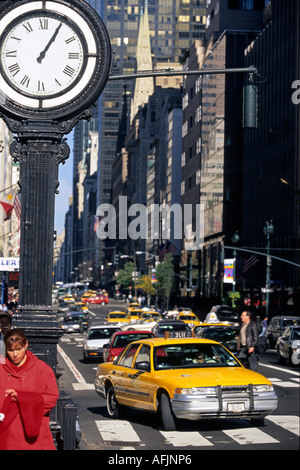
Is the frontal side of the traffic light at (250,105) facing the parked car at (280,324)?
yes

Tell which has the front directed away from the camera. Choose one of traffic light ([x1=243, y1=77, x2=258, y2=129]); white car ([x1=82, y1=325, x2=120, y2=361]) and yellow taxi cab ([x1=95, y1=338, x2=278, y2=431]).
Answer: the traffic light

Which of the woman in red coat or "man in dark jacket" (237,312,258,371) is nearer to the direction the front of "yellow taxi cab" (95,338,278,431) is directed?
the woman in red coat

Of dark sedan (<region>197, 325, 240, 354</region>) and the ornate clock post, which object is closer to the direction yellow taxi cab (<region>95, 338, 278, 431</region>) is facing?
the ornate clock post

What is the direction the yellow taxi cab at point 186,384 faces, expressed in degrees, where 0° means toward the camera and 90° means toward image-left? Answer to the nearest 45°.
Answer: approximately 315°

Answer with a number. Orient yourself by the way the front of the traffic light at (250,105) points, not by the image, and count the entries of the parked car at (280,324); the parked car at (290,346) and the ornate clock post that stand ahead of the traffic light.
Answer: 2

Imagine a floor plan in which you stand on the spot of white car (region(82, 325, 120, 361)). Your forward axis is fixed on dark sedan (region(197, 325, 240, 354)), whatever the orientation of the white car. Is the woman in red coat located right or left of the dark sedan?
right

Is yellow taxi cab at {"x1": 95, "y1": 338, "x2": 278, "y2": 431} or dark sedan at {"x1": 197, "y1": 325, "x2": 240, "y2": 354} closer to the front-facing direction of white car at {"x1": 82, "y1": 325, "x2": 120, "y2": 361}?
the yellow taxi cab

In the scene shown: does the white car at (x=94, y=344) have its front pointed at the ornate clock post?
yes

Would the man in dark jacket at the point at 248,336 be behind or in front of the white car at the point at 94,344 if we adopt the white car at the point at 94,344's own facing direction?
in front
